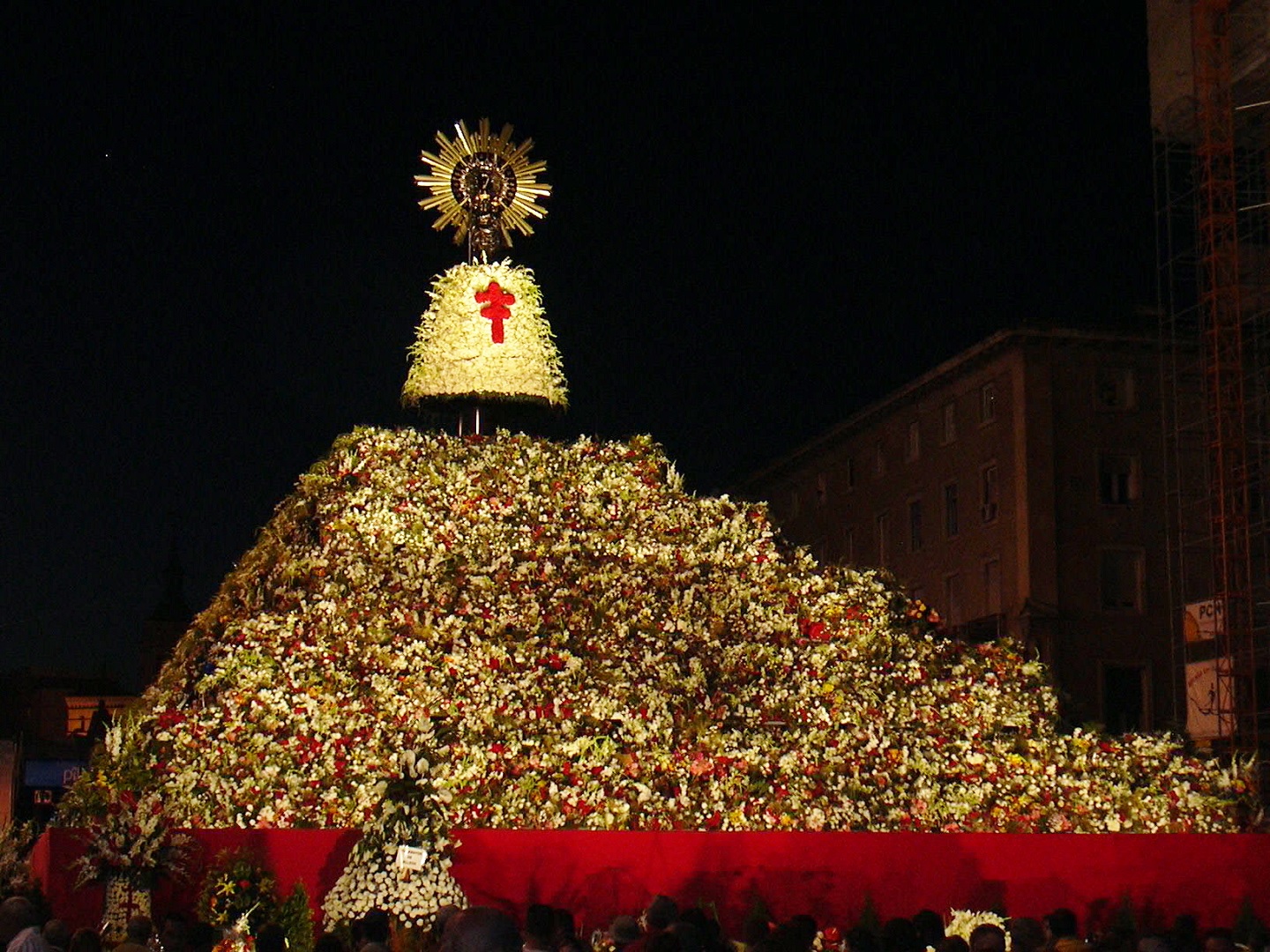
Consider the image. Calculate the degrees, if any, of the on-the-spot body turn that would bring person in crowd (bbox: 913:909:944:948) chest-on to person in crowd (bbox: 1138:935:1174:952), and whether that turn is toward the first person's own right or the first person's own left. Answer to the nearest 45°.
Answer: approximately 135° to the first person's own right

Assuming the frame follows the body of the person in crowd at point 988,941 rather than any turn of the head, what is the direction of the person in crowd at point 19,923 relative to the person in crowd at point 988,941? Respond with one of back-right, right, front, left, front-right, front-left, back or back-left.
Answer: left

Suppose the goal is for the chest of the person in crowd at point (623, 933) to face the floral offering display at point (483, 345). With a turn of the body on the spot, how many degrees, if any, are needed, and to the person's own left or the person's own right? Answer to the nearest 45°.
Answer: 0° — they already face it

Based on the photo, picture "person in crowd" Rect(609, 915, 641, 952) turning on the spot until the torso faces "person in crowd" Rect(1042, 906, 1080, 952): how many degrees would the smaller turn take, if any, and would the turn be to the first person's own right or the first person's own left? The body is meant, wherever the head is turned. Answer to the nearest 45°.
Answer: approximately 90° to the first person's own right

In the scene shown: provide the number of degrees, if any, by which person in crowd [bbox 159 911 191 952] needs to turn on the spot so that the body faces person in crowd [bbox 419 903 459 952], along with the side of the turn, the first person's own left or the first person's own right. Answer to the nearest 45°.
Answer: approximately 45° to the first person's own right

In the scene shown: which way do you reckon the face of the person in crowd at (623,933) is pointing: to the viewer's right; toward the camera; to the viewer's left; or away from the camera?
away from the camera

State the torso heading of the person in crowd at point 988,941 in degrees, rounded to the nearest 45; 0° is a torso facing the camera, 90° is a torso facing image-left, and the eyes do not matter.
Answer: approximately 180°

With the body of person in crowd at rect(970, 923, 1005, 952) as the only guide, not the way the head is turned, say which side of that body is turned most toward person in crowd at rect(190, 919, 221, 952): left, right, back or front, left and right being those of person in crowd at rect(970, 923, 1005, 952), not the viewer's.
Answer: left

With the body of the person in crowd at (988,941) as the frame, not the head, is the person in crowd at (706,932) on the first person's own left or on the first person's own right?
on the first person's own left

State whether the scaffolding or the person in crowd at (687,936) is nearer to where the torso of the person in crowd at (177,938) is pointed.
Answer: the scaffolding

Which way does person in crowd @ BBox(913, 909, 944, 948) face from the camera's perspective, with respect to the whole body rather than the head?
away from the camera

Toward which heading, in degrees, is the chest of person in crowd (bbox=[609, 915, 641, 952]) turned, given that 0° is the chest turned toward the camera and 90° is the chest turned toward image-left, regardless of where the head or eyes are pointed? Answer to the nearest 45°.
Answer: approximately 180°

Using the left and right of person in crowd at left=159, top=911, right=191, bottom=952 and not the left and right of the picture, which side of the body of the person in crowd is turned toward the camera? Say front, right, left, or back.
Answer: back

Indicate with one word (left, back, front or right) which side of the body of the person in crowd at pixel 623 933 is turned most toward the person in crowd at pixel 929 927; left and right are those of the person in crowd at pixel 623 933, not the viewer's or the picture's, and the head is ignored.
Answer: right

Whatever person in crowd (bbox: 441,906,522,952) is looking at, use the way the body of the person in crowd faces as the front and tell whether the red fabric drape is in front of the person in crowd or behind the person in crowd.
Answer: in front
